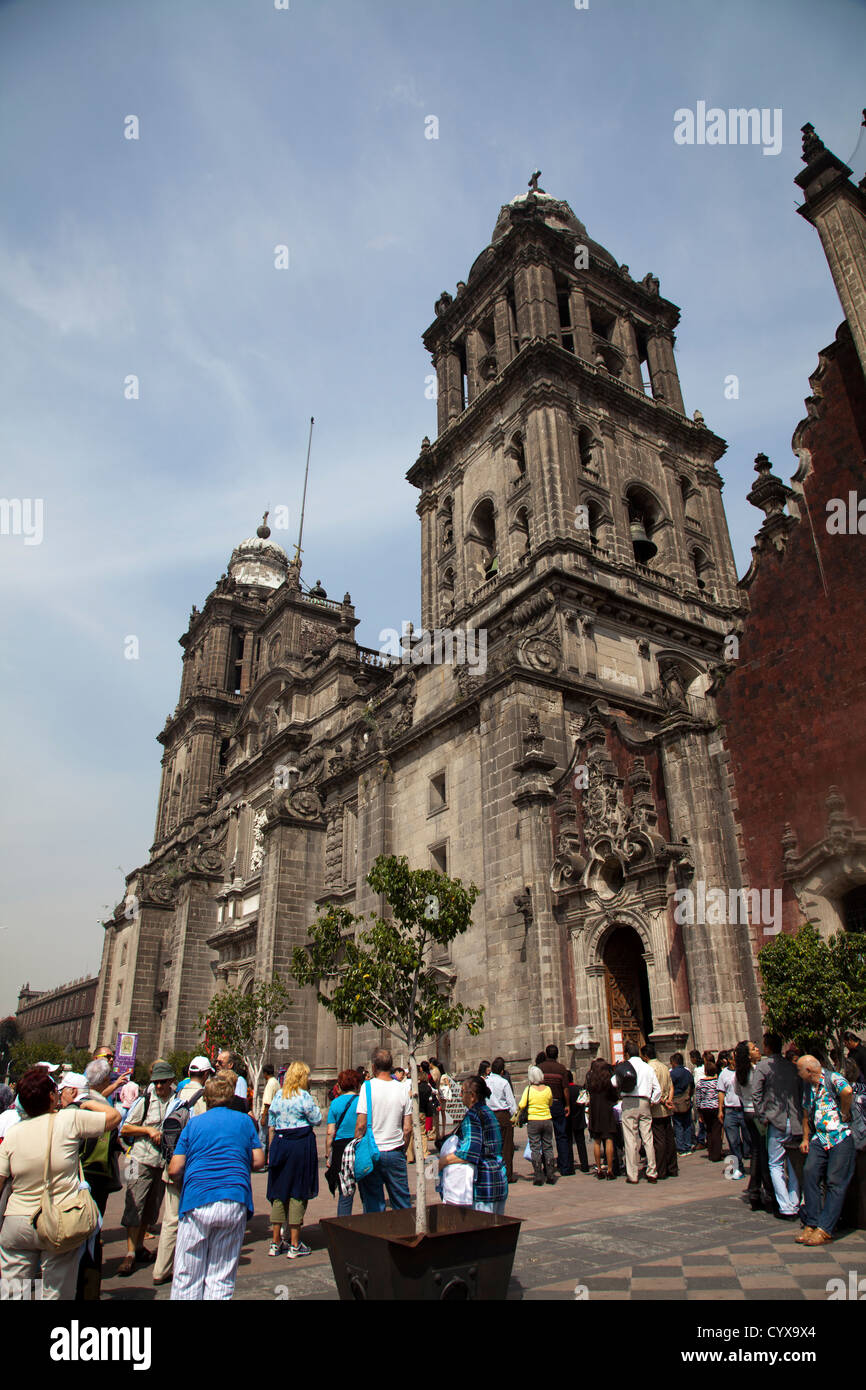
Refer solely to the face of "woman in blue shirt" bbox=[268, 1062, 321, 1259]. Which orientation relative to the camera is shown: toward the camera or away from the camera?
away from the camera

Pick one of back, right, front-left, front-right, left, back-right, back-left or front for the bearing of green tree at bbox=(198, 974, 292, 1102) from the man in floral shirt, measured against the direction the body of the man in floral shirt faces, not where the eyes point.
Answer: right

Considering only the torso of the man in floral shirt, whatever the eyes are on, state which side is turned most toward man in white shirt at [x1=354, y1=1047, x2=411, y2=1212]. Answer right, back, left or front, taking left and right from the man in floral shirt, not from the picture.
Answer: front

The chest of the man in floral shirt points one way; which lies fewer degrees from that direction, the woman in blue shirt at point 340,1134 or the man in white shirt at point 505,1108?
the woman in blue shirt

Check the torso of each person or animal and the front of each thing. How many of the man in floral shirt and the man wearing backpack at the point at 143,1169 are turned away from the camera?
0

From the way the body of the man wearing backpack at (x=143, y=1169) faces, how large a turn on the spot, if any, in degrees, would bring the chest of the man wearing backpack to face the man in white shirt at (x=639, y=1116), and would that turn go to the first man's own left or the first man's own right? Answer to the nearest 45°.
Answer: approximately 135° to the first man's own left

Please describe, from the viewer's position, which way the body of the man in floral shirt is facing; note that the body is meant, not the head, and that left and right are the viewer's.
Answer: facing the viewer and to the left of the viewer

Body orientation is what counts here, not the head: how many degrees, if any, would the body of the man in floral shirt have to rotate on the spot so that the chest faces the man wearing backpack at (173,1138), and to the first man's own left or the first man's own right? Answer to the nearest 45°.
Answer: approximately 45° to the first man's own right

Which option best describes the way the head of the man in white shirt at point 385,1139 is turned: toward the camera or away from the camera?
away from the camera

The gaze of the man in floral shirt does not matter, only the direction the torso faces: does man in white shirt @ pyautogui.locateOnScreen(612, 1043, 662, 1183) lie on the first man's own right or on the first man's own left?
on the first man's own right

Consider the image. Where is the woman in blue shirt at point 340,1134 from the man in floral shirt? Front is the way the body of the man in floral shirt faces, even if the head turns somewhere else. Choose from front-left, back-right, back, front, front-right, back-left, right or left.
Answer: front-right

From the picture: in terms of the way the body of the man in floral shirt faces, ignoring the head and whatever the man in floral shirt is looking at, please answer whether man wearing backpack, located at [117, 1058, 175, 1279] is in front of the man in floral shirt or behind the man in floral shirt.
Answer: in front

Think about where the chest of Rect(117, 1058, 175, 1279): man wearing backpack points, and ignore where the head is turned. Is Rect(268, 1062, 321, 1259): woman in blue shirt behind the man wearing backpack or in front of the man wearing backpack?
in front
